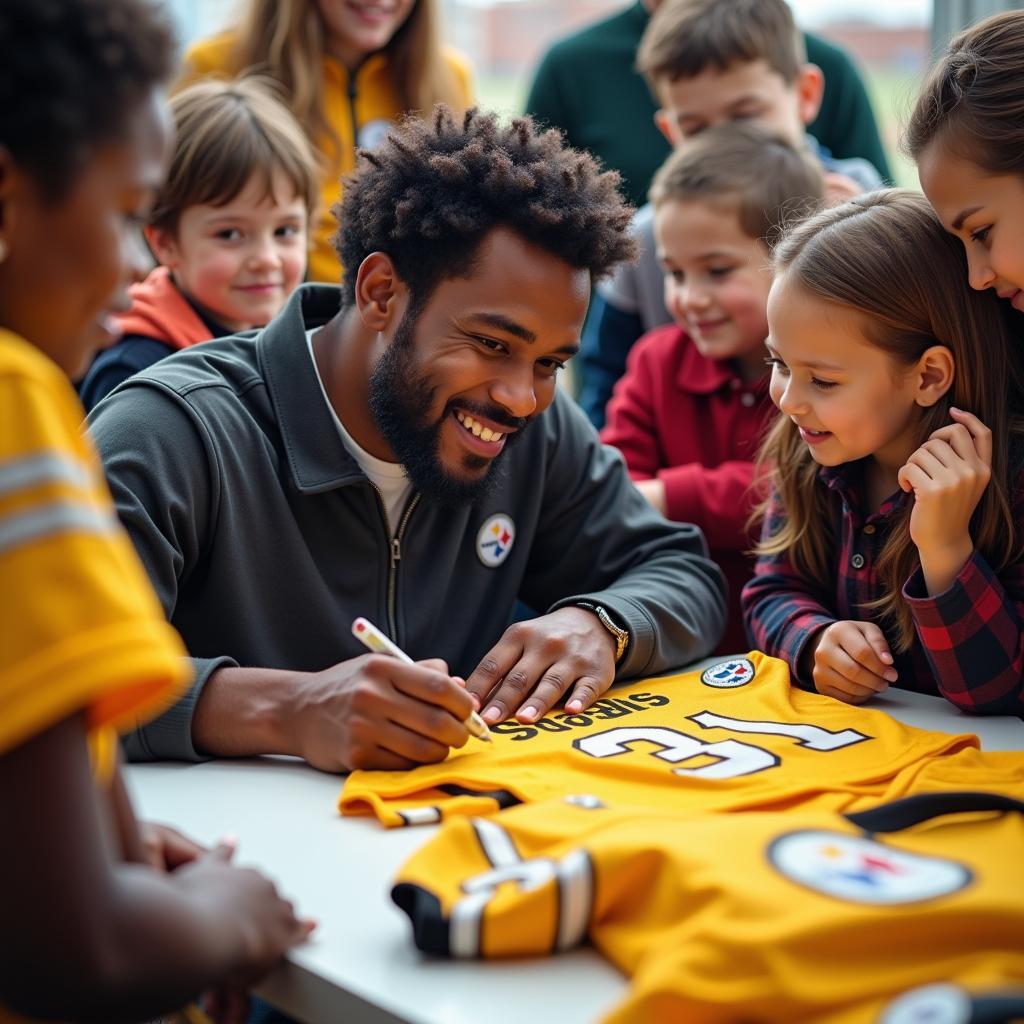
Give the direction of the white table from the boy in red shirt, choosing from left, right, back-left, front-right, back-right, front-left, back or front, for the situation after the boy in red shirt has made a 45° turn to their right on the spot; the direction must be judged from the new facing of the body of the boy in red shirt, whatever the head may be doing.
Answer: left

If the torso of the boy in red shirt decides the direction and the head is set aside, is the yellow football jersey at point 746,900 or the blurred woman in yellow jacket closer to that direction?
the yellow football jersey

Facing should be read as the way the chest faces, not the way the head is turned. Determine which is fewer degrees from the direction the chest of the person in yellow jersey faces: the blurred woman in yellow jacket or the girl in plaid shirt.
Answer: the girl in plaid shirt

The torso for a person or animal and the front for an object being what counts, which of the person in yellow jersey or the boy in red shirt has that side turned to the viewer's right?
the person in yellow jersey

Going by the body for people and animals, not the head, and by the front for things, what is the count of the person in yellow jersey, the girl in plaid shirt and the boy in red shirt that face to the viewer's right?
1

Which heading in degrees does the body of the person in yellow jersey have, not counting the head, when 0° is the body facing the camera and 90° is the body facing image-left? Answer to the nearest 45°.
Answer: approximately 270°

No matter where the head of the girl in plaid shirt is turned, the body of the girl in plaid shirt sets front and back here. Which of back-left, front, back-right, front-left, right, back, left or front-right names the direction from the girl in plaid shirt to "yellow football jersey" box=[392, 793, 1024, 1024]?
front-left

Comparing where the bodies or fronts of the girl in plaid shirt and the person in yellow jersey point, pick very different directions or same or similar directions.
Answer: very different directions

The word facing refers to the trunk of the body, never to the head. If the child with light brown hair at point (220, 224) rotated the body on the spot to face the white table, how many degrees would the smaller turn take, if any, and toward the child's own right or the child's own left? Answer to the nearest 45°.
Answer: approximately 45° to the child's own right

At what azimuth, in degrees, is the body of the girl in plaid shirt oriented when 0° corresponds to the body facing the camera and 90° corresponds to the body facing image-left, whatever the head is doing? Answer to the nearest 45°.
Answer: approximately 45°

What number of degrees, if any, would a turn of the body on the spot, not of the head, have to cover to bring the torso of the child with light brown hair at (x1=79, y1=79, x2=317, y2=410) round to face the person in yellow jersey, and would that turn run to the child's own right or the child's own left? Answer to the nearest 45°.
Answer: approximately 45° to the child's own right

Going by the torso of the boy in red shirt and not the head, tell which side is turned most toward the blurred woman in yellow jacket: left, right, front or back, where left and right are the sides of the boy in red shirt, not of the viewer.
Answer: right

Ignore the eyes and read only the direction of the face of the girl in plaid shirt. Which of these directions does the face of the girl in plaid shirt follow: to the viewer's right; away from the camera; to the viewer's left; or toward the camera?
to the viewer's left

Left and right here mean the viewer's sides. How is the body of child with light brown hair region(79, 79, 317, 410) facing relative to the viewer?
facing the viewer and to the right of the viewer
